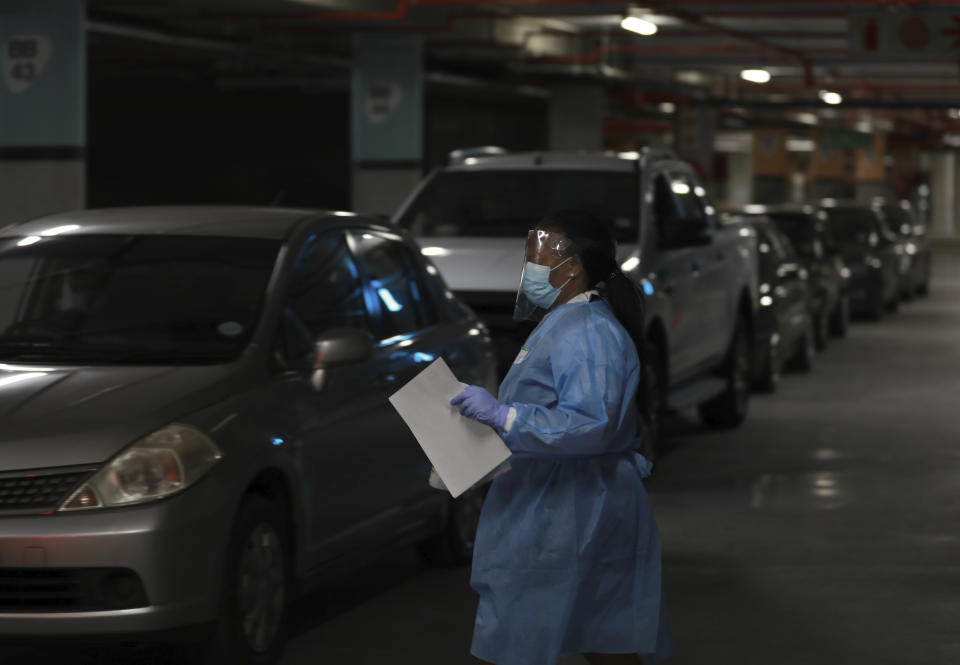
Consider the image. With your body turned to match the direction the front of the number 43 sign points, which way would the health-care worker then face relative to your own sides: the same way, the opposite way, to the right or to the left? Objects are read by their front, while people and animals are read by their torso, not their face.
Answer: to the right

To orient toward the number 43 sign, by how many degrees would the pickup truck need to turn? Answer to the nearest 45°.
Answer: approximately 90° to its right

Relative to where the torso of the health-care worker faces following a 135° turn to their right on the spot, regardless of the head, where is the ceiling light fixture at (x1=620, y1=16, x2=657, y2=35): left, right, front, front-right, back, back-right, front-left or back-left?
front-left

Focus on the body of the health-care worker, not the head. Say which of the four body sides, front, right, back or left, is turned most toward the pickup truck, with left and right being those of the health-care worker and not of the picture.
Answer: right

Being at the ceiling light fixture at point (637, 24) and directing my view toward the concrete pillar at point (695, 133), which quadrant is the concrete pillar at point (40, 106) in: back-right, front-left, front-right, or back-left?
back-left

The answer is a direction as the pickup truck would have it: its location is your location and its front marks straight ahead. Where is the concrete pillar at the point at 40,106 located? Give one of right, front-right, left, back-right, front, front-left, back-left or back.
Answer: right

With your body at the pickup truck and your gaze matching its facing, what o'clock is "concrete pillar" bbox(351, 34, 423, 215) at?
The concrete pillar is roughly at 4 o'clock from the pickup truck.

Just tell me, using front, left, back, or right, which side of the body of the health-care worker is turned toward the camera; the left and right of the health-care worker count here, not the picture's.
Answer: left

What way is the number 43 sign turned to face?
toward the camera

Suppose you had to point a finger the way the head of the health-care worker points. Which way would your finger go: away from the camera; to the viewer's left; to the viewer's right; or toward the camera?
to the viewer's left

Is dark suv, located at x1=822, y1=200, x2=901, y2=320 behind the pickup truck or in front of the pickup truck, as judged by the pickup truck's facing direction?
behind

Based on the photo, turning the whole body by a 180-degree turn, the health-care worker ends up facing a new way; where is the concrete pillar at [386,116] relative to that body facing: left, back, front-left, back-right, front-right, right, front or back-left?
left

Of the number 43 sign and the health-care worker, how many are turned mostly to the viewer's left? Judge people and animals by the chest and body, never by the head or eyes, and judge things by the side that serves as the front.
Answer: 1

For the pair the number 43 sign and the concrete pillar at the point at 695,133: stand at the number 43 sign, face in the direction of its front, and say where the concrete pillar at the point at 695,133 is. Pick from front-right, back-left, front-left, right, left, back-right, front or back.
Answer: back-left
